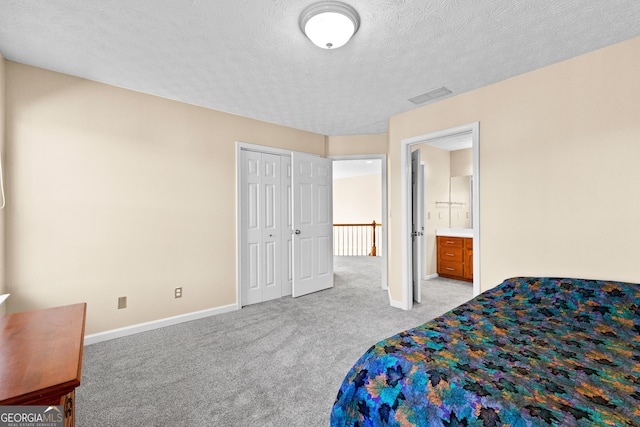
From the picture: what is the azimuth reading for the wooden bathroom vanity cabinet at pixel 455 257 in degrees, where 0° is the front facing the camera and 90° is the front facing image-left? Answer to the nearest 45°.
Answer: approximately 45°

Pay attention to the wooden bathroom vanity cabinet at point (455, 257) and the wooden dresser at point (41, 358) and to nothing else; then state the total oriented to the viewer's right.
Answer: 1

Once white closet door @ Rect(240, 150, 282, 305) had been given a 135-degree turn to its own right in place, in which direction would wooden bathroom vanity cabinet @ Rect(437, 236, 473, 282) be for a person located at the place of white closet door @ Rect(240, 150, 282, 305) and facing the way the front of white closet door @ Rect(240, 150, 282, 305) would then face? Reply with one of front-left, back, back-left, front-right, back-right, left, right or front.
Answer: back

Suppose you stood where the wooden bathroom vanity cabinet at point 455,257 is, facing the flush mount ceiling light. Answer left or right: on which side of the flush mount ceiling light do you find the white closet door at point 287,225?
right

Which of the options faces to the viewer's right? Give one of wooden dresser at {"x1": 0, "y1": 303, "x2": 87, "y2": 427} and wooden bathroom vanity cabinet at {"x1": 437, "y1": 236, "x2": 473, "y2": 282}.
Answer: wooden dresser at {"x1": 0, "y1": 303, "x2": 87, "y2": 427}

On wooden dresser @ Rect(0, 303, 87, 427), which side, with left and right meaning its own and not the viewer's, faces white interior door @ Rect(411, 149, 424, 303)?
front

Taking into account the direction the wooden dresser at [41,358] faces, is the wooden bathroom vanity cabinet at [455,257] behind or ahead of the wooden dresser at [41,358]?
ahead

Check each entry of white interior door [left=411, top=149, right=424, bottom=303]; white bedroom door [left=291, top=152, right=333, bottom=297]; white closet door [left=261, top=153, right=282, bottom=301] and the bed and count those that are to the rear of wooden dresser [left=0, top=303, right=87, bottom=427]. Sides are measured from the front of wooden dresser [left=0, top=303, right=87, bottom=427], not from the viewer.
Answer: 0

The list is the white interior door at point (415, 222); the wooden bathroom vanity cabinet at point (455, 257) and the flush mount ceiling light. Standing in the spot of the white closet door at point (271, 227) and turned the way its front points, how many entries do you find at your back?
0

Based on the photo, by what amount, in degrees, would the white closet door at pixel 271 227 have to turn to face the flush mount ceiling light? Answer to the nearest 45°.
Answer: approximately 45° to its right

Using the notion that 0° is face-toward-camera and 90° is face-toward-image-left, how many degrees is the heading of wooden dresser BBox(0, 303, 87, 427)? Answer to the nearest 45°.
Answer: approximately 270°

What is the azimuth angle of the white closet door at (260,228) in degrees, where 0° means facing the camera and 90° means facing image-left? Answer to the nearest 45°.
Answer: approximately 315°

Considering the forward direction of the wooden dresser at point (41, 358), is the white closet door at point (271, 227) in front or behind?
in front

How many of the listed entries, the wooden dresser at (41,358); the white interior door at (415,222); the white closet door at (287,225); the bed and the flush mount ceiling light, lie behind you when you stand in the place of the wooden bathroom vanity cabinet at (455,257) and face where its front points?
0

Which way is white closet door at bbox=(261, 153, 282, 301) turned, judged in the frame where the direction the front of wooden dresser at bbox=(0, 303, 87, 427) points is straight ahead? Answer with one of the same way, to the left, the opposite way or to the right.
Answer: to the right
